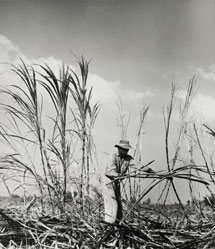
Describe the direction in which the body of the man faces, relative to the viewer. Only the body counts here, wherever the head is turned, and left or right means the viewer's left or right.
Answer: facing the viewer and to the right of the viewer
